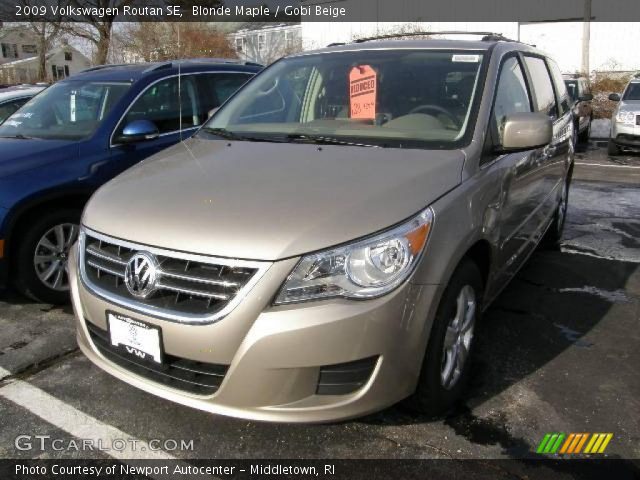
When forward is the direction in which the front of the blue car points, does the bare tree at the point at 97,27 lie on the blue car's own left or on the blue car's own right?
on the blue car's own right

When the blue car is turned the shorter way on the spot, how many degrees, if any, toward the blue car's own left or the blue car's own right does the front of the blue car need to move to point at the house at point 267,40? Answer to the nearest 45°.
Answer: approximately 135° to the blue car's own right

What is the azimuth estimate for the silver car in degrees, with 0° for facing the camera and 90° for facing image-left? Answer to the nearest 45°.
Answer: approximately 0°

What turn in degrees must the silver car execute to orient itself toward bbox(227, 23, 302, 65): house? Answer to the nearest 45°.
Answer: approximately 135° to its right
